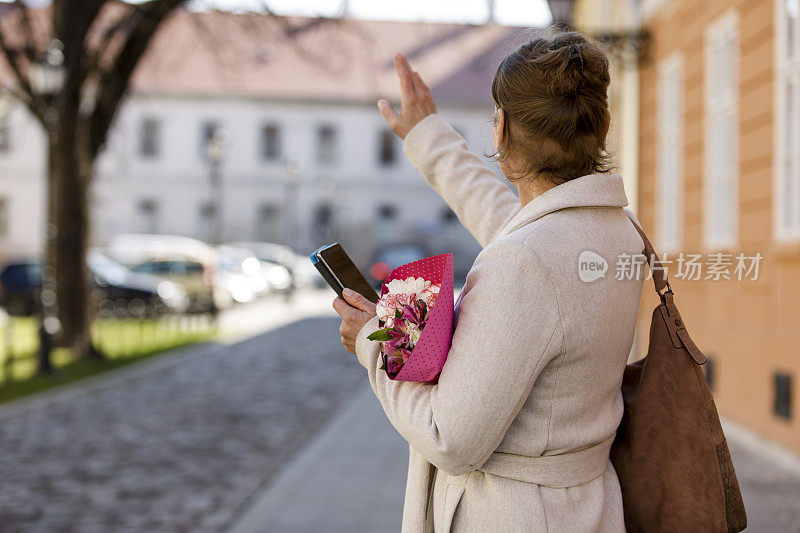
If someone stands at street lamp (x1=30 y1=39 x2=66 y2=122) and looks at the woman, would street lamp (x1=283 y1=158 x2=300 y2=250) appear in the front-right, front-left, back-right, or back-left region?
back-left

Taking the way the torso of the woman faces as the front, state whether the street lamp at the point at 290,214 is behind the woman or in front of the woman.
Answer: in front

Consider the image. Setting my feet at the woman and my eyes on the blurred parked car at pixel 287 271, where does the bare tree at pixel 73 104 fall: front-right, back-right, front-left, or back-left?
front-left

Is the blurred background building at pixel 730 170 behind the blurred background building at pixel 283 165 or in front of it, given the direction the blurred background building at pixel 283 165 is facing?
in front

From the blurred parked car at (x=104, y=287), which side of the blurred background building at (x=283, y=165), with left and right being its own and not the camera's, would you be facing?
front

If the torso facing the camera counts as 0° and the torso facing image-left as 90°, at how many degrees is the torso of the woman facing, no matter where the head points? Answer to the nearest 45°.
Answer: approximately 135°

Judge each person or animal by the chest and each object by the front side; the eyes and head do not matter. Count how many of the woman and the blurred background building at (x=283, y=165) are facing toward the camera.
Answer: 1

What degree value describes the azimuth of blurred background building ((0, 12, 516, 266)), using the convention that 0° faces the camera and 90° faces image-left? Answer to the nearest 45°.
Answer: approximately 0°

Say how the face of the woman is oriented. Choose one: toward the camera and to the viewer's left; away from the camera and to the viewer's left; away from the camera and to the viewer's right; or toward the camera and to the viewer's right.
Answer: away from the camera and to the viewer's left

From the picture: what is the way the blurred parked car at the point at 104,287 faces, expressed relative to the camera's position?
facing the viewer and to the right of the viewer

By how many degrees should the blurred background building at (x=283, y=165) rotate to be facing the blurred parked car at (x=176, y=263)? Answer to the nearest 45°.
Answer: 0° — it already faces it
